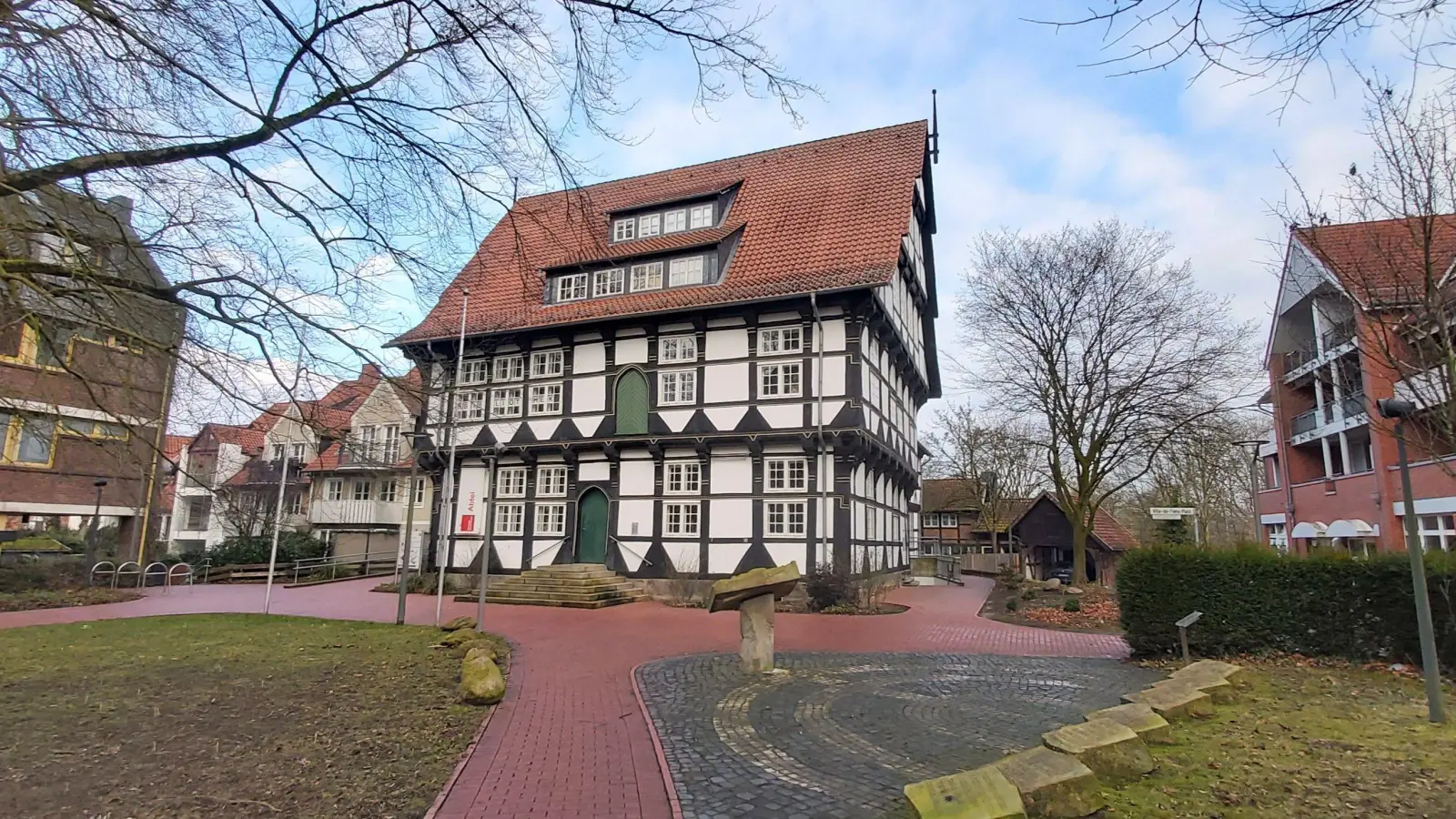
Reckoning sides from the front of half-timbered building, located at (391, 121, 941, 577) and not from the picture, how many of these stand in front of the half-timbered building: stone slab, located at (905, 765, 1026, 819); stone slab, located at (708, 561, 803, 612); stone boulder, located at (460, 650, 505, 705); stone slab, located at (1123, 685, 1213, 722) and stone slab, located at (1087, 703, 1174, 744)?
5

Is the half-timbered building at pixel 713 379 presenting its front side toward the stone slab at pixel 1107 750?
yes

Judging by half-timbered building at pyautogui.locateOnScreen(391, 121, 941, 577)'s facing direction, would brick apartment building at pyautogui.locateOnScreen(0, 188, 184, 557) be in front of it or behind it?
in front

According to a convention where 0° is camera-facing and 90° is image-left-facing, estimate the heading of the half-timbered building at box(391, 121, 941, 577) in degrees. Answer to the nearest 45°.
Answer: approximately 0°

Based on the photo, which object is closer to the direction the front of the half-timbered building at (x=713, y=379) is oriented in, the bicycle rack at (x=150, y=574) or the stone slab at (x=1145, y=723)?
the stone slab

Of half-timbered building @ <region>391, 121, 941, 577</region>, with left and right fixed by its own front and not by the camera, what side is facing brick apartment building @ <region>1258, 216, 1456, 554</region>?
left

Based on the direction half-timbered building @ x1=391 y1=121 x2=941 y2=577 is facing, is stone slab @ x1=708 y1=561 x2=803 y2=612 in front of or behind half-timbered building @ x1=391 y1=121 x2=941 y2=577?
in front

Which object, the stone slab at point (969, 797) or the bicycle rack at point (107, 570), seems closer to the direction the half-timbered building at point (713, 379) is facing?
the stone slab

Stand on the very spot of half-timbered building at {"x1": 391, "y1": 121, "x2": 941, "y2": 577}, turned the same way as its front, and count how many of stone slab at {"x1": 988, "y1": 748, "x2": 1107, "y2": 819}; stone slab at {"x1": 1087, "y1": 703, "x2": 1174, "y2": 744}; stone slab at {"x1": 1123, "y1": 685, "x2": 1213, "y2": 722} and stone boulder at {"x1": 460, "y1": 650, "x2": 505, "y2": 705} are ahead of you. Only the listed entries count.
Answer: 4

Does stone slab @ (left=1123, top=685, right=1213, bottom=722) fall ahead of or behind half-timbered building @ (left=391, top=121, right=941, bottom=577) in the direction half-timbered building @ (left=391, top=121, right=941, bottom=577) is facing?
ahead

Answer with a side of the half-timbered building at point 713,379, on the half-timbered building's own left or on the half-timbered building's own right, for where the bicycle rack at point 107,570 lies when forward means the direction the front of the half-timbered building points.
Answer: on the half-timbered building's own right

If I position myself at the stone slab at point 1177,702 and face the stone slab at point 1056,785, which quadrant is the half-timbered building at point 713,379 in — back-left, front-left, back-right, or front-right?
back-right

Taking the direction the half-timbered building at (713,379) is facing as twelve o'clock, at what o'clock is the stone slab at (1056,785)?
The stone slab is roughly at 12 o'clock from the half-timbered building.

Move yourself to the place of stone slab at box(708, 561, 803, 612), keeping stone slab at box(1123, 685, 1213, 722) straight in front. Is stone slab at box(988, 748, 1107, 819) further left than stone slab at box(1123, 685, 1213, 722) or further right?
right

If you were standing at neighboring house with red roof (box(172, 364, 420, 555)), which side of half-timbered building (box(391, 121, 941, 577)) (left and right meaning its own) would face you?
right
